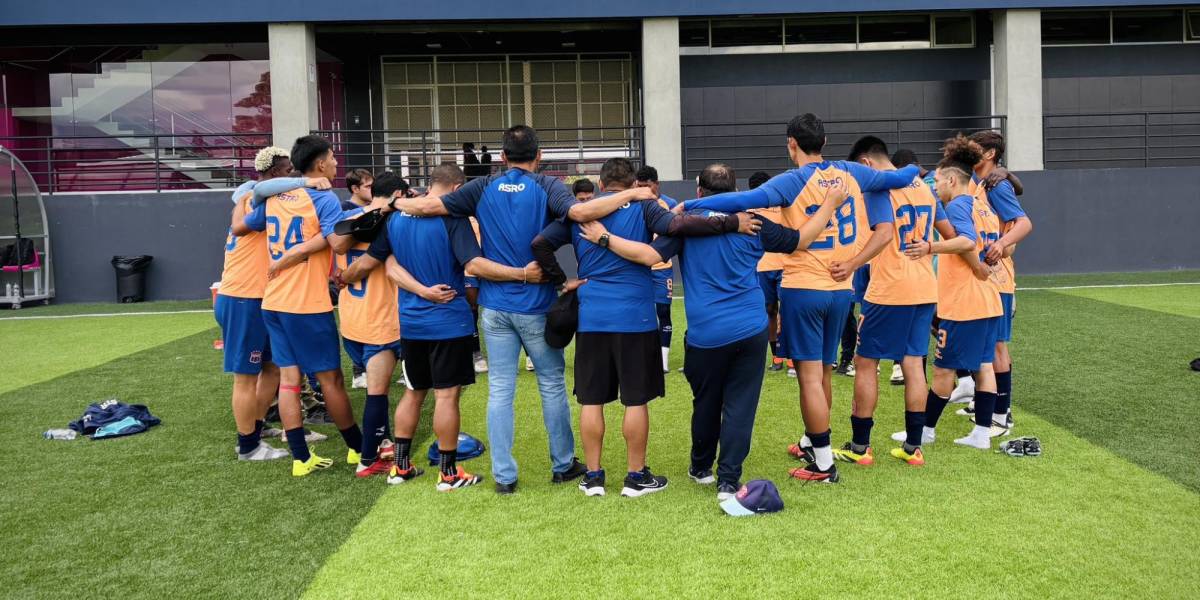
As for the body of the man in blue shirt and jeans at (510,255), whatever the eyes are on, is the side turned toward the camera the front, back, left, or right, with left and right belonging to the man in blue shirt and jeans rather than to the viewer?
back

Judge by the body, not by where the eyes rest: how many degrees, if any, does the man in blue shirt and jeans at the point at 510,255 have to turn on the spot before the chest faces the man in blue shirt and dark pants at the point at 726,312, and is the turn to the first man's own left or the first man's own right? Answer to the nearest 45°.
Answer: approximately 90° to the first man's own right

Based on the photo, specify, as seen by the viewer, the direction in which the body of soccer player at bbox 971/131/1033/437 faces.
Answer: to the viewer's left

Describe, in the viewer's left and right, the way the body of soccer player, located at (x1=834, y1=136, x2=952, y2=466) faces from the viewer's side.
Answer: facing away from the viewer and to the left of the viewer

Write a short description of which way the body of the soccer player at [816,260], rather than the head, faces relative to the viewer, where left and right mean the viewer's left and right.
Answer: facing away from the viewer and to the left of the viewer

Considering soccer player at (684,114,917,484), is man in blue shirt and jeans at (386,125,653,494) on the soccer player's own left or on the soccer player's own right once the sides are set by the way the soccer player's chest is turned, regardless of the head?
on the soccer player's own left

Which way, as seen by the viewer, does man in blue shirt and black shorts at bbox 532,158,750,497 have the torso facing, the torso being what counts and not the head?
away from the camera

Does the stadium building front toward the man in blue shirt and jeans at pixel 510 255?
yes

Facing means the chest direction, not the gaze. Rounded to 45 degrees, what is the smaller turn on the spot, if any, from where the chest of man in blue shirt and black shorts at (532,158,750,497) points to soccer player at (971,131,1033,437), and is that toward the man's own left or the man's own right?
approximately 45° to the man's own right

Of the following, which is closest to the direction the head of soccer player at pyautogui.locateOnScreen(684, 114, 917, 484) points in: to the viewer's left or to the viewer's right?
to the viewer's left
